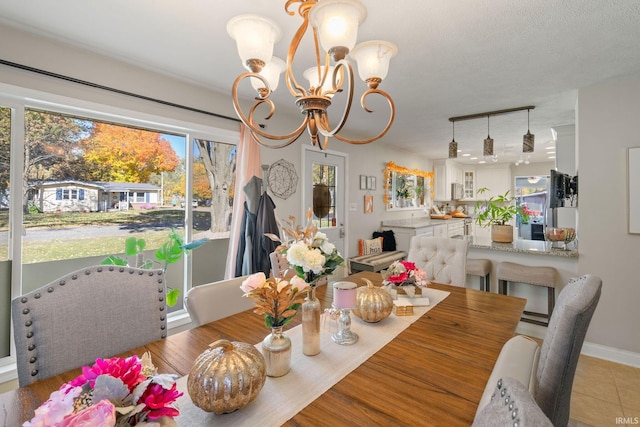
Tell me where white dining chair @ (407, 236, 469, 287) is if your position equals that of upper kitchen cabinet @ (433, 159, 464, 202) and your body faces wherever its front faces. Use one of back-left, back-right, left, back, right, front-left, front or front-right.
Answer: front-right

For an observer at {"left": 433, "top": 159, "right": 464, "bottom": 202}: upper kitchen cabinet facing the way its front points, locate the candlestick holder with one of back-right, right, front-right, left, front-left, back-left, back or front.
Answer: front-right

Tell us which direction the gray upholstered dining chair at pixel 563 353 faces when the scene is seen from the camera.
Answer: facing to the left of the viewer

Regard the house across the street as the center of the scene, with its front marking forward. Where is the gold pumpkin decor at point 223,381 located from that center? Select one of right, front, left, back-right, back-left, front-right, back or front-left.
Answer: front

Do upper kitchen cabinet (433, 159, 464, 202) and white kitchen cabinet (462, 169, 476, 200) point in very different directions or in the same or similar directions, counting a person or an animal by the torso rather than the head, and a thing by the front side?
same or similar directions

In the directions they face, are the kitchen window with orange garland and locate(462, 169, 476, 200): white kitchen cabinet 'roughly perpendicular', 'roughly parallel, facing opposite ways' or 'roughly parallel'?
roughly parallel

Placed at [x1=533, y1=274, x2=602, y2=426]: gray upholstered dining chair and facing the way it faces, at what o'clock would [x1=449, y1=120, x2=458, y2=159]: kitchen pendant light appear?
The kitchen pendant light is roughly at 2 o'clock from the gray upholstered dining chair.

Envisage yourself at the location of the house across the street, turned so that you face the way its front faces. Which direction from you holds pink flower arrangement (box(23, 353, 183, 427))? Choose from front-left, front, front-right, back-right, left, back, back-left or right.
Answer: front

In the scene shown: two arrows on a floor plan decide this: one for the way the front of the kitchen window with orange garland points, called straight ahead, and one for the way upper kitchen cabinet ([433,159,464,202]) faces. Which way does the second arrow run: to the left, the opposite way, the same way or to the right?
the same way
